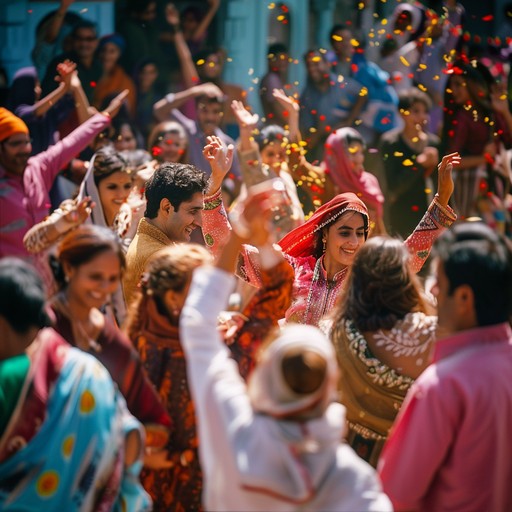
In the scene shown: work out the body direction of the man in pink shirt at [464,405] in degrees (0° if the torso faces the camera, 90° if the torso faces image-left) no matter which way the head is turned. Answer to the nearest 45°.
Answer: approximately 135°

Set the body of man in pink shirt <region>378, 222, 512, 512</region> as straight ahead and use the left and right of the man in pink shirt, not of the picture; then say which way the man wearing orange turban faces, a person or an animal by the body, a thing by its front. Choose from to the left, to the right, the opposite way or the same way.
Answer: the opposite way

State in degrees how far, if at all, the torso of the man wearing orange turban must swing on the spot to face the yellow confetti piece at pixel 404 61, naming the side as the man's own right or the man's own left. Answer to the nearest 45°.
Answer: approximately 90° to the man's own left

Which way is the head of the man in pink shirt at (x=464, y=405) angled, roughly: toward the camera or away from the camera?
away from the camera

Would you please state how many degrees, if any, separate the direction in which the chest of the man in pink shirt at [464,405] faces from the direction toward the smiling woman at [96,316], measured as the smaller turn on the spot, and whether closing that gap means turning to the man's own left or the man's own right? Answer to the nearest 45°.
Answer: approximately 45° to the man's own left

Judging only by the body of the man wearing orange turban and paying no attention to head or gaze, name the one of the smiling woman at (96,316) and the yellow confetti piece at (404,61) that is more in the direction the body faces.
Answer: the smiling woman

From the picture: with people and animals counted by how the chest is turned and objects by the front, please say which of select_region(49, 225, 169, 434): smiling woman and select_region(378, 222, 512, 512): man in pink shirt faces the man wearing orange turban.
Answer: the man in pink shirt

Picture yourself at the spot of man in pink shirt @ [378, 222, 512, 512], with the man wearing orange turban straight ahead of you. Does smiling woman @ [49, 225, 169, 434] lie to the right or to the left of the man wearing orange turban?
left

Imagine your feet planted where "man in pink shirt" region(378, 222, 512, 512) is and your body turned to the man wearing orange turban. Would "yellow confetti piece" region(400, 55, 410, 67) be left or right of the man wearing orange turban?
right
